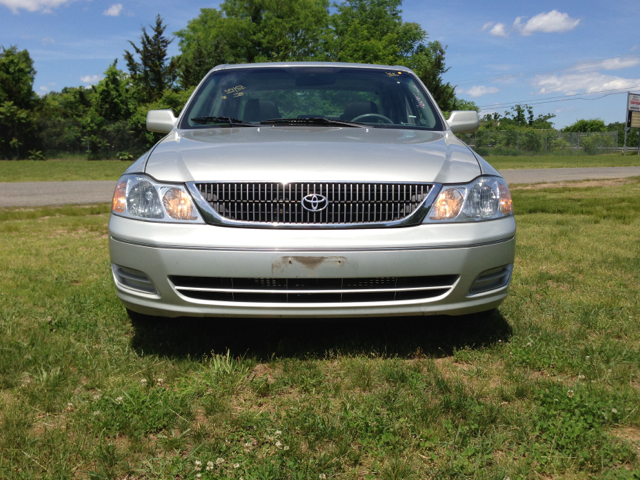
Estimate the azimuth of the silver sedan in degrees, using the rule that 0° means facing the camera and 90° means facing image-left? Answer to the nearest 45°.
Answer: approximately 0°

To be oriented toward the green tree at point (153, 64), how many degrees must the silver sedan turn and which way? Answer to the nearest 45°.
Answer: approximately 180°

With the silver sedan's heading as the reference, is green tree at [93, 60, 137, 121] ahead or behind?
behind

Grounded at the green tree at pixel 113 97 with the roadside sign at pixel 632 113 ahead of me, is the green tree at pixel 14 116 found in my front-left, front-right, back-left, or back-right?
back-right

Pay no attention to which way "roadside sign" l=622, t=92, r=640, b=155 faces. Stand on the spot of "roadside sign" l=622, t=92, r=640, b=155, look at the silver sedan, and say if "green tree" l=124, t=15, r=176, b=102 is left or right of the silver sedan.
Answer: right

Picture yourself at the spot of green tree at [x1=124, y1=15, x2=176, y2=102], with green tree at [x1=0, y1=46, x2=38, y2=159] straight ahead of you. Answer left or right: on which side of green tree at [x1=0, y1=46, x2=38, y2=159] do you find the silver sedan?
left

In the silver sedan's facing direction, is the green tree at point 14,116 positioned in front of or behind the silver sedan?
behind

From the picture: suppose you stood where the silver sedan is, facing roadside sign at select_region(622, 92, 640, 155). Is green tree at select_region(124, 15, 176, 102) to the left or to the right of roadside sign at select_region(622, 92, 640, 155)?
left

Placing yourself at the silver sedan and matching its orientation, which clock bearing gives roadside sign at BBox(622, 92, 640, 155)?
The roadside sign is roughly at 7 o'clock from the silver sedan.
